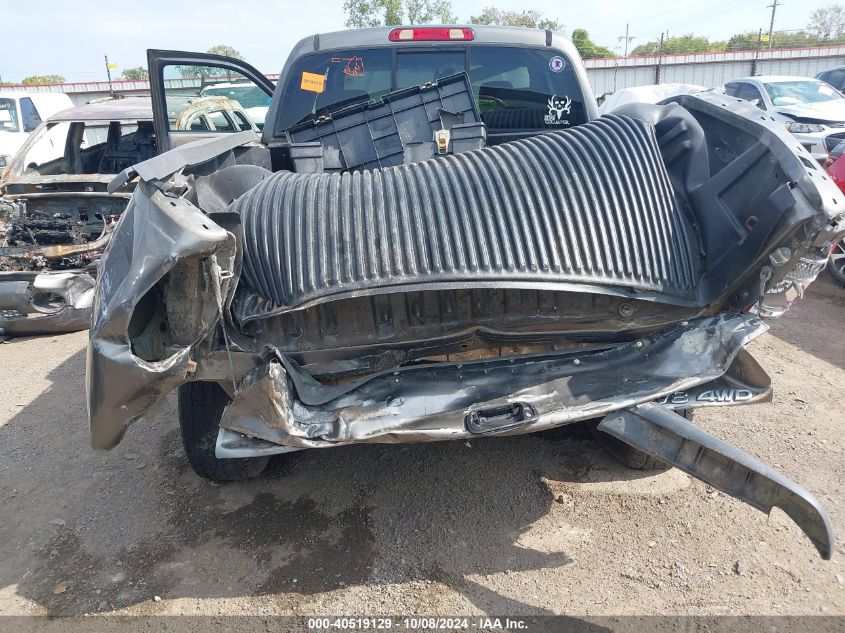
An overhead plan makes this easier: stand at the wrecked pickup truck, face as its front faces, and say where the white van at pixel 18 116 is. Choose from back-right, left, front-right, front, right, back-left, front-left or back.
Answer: front-left

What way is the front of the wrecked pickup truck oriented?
away from the camera

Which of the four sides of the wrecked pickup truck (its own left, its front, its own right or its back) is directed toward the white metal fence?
front

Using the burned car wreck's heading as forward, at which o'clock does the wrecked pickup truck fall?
The wrecked pickup truck is roughly at 10 o'clock from the burned car wreck.

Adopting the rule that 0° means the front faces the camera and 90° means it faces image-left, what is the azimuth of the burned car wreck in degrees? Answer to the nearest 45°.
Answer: approximately 45°

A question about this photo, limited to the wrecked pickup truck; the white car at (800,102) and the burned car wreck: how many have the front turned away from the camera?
1

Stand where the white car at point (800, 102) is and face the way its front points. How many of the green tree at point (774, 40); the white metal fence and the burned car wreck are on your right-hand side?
1

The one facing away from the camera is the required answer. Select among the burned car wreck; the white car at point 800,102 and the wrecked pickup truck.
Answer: the wrecked pickup truck

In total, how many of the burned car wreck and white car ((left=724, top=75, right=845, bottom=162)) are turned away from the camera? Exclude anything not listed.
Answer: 0

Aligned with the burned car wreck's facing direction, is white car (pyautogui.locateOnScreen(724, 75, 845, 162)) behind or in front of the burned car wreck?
behind

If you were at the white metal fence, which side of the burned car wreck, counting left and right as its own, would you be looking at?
back

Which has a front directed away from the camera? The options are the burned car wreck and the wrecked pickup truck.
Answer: the wrecked pickup truck

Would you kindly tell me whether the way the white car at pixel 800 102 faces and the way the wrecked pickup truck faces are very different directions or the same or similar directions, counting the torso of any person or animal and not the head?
very different directions

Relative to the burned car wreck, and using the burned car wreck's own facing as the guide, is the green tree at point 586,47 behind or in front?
behind

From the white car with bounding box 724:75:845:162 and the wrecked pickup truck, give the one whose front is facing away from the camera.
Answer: the wrecked pickup truck
